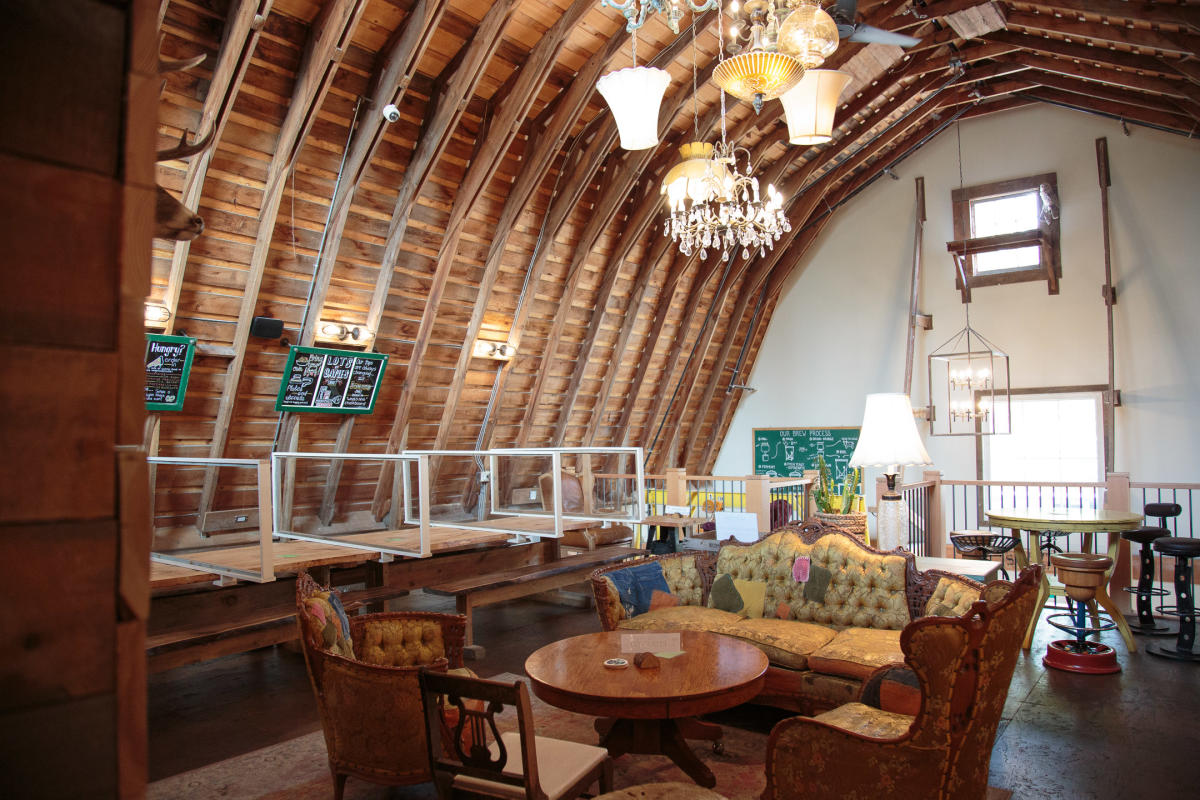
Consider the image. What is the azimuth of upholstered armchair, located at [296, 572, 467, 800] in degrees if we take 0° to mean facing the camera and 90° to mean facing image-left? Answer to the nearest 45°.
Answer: approximately 270°

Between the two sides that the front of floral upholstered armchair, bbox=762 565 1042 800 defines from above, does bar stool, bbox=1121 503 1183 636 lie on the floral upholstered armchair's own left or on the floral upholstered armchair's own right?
on the floral upholstered armchair's own right

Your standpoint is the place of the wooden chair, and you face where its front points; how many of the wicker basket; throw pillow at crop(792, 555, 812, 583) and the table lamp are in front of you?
3

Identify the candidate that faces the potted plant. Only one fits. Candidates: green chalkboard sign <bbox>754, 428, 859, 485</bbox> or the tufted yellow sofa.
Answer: the green chalkboard sign

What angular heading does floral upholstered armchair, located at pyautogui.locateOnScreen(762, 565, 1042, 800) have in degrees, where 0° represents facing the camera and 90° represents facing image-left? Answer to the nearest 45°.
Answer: approximately 90°

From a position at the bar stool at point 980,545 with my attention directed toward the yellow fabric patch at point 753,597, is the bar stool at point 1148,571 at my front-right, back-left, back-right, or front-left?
back-left

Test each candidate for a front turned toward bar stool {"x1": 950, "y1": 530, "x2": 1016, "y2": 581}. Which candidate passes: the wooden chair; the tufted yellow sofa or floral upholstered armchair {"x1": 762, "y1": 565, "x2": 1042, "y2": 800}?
the wooden chair
